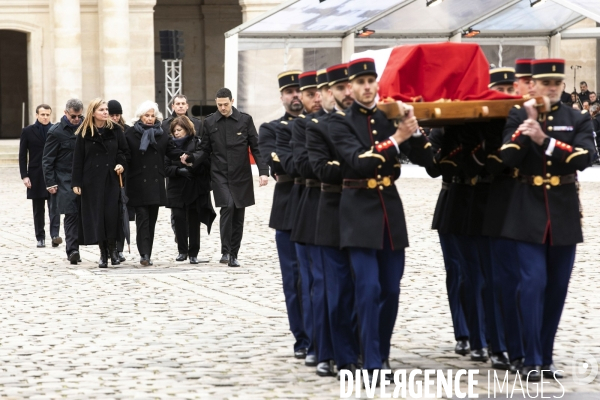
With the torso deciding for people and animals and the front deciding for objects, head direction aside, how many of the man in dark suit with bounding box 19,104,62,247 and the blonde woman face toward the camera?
2

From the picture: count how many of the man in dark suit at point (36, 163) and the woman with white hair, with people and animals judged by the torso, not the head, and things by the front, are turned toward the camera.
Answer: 2

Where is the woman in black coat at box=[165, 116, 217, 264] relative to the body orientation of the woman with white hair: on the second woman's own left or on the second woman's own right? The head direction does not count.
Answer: on the second woman's own left

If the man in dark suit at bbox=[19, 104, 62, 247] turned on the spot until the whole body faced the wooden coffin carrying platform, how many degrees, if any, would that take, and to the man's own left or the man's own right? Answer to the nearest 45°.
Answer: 0° — they already face it

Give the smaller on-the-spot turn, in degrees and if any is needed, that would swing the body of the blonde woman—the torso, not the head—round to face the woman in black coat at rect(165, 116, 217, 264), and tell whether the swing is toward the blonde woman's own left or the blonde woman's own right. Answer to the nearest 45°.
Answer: approximately 90° to the blonde woman's own left

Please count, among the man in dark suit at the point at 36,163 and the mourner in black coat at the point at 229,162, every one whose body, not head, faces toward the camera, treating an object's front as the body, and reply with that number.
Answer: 2

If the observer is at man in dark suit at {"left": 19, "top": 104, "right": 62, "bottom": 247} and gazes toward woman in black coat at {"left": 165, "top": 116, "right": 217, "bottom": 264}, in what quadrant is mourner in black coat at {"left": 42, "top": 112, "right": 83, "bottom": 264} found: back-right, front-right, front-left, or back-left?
front-right

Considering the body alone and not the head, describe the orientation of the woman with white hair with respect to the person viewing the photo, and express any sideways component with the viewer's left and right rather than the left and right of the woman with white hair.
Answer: facing the viewer

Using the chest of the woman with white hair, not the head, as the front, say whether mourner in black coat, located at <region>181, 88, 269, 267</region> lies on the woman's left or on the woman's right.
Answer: on the woman's left

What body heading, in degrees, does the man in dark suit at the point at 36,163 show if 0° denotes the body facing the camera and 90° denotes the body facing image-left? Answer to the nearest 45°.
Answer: approximately 0°

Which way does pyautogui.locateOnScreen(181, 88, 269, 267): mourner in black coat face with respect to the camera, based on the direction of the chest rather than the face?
toward the camera

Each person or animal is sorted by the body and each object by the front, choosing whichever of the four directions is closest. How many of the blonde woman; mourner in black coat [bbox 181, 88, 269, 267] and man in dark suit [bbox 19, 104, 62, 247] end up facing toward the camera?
3
